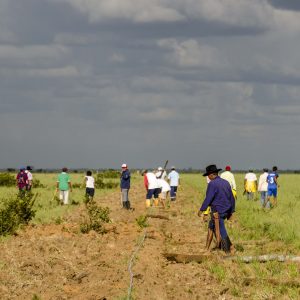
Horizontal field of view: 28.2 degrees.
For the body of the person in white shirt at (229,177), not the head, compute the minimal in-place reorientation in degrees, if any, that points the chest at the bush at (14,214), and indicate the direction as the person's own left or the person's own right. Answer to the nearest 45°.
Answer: approximately 90° to the person's own left

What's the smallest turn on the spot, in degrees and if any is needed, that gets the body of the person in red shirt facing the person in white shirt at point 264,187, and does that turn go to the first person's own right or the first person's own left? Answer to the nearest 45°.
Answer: approximately 90° to the first person's own right

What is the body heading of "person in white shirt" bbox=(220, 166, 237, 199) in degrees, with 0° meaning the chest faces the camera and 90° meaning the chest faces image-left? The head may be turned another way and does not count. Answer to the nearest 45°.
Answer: approximately 180°

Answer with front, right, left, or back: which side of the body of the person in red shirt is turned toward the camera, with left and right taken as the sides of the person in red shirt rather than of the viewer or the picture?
back

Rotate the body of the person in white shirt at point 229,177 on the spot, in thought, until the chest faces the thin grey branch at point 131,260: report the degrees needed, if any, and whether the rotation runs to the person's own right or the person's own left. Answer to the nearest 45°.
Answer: approximately 180°

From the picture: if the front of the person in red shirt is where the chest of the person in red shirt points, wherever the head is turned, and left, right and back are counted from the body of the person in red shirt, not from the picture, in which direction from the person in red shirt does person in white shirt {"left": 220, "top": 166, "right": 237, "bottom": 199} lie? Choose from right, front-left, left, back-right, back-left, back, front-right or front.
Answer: back-right

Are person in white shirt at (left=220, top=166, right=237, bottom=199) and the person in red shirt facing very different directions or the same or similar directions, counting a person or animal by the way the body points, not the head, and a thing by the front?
same or similar directions

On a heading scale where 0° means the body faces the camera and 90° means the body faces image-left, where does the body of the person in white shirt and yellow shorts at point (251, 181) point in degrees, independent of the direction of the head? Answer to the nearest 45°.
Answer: approximately 180°
